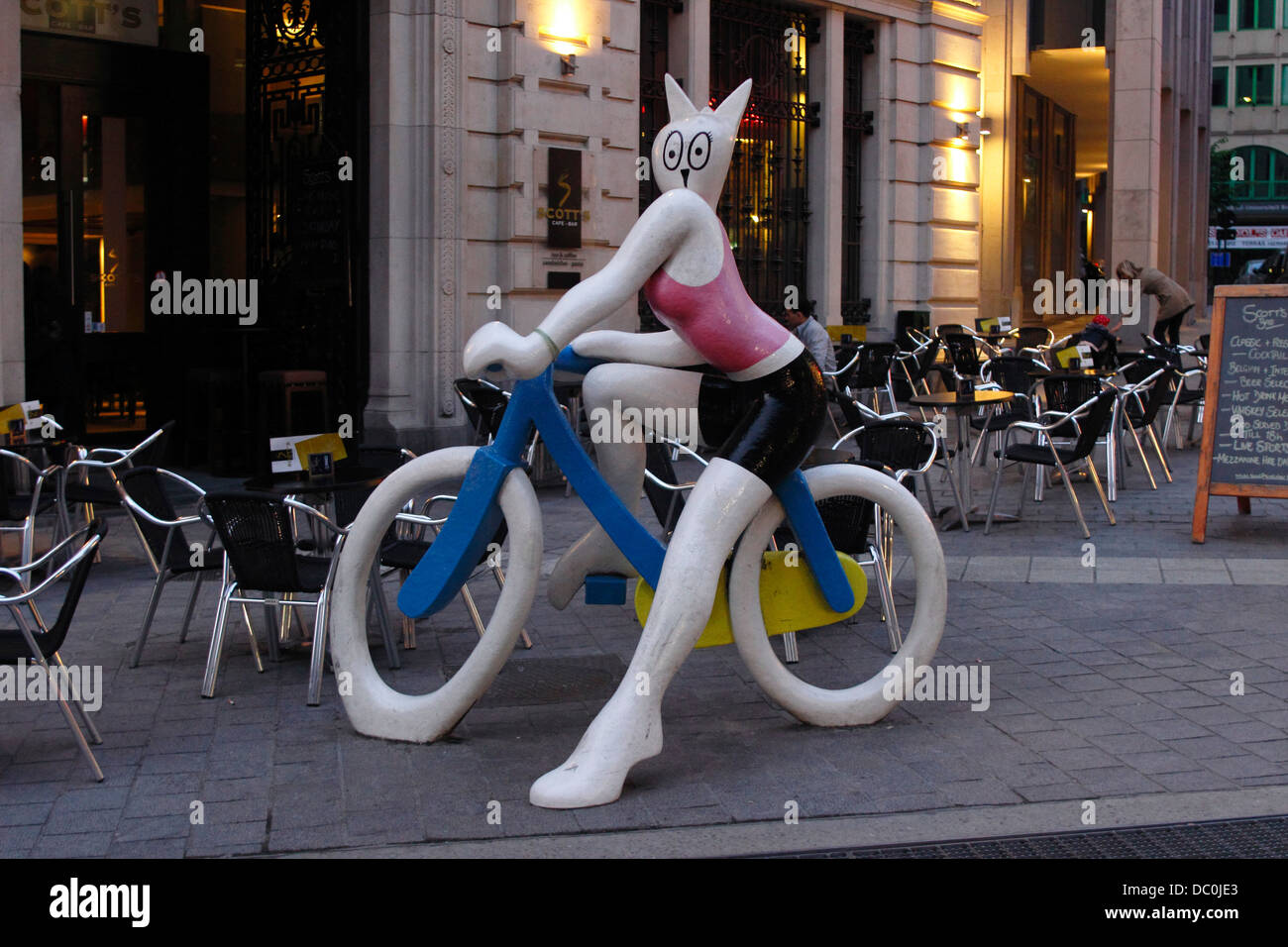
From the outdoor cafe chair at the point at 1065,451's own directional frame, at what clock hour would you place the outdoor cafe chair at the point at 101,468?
the outdoor cafe chair at the point at 101,468 is roughly at 11 o'clock from the outdoor cafe chair at the point at 1065,451.

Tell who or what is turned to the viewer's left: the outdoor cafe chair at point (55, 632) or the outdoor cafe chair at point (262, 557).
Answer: the outdoor cafe chair at point (55, 632)

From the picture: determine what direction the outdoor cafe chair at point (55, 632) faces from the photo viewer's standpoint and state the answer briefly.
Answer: facing to the left of the viewer

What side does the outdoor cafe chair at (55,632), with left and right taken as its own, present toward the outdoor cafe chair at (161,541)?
right

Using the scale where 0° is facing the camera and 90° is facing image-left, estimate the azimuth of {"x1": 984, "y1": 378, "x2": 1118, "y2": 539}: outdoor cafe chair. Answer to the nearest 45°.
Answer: approximately 90°

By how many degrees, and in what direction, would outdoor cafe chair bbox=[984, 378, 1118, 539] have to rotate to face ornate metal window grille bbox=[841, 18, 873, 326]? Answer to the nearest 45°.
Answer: approximately 90° to its right

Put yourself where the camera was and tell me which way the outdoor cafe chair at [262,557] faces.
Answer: facing away from the viewer and to the right of the viewer

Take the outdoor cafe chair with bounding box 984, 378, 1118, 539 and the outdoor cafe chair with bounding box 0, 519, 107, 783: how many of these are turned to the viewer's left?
2

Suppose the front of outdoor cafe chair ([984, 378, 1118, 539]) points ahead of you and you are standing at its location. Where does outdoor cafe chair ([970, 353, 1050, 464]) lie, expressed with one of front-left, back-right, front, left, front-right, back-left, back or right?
right

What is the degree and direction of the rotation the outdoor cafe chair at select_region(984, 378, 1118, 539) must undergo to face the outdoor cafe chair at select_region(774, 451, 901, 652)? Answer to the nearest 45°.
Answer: approximately 90° to its left
